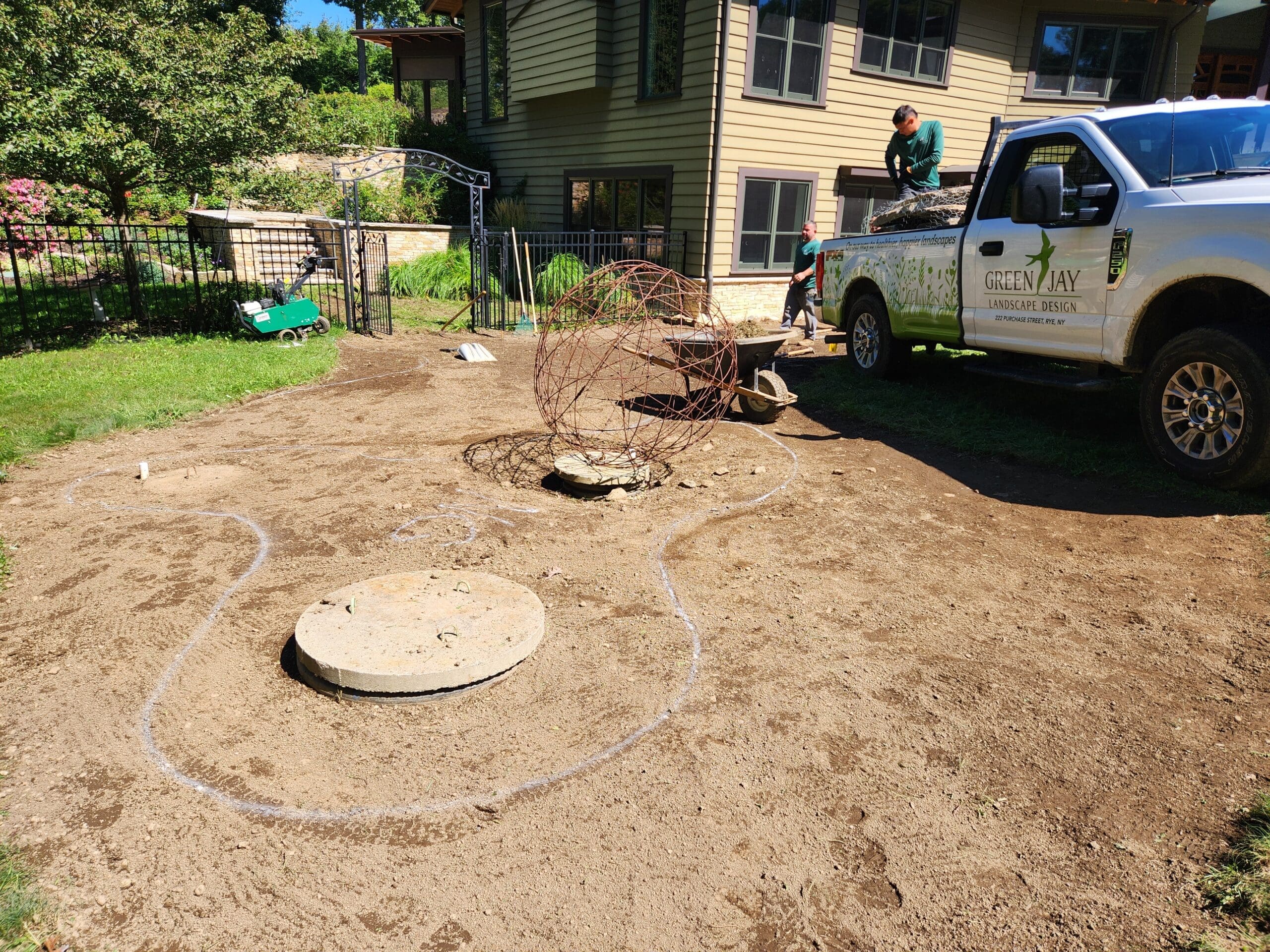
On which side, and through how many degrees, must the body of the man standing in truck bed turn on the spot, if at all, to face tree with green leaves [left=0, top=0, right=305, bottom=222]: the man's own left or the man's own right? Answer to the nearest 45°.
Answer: approximately 45° to the man's own right

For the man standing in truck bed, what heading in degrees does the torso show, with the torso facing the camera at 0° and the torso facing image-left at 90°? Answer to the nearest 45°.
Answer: approximately 45°

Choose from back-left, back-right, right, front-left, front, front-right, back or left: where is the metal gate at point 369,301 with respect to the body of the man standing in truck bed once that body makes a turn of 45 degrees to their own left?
right

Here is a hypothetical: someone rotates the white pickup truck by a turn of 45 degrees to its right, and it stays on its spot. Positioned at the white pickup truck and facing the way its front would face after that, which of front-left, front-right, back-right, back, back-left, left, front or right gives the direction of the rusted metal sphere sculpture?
right

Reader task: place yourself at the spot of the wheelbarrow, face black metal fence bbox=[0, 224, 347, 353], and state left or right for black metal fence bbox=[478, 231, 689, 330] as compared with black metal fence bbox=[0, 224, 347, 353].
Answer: right

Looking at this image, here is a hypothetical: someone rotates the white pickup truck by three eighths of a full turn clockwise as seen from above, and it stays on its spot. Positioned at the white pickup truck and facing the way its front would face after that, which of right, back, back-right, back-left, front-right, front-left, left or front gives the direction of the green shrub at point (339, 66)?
front-right

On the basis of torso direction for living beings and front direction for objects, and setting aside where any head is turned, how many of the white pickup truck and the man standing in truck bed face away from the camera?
0

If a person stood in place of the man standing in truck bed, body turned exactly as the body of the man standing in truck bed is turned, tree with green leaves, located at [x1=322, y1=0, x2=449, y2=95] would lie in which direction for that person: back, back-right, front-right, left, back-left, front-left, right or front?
right

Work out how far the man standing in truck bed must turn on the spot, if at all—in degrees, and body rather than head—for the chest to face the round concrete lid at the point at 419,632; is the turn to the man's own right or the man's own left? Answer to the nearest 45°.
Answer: approximately 45° to the man's own left

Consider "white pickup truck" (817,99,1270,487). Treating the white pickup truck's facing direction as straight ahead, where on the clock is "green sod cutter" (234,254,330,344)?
The green sod cutter is roughly at 5 o'clock from the white pickup truck.

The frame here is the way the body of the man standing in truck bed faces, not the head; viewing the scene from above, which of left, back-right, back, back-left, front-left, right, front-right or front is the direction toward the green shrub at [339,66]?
right

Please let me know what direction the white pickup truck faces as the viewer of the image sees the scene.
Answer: facing the viewer and to the right of the viewer

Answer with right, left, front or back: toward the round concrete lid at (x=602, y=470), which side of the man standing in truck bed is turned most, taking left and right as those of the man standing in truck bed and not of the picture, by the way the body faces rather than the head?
front

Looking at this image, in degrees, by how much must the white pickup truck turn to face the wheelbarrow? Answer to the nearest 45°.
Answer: approximately 135° to its right

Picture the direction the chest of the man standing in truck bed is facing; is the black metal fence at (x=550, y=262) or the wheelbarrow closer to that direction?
the wheelbarrow
